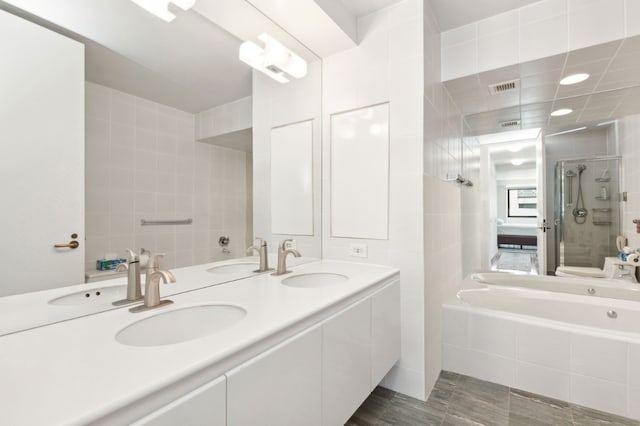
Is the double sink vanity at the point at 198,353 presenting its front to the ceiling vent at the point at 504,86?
no

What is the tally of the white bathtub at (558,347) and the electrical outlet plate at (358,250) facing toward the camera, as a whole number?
2

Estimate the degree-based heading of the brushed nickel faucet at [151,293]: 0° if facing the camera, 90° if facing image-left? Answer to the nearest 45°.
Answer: approximately 315°

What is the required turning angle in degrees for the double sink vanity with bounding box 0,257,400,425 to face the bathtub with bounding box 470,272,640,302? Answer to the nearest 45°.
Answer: approximately 45° to its left

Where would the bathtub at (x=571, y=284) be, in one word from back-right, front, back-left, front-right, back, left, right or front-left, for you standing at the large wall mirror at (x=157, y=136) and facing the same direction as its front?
front-left

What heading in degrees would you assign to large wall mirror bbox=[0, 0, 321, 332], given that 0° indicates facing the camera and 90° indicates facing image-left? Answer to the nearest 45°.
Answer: approximately 315°

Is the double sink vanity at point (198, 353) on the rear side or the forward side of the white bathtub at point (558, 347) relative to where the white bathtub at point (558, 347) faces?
on the forward side

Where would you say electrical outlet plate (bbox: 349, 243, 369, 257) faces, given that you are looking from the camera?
facing the viewer

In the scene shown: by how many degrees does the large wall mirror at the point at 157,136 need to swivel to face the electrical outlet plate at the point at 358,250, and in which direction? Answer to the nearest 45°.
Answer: approximately 45° to its left

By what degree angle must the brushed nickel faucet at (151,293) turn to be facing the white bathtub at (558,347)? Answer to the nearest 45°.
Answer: approximately 45° to its left

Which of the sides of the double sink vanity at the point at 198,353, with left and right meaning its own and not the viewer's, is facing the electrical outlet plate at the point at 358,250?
left

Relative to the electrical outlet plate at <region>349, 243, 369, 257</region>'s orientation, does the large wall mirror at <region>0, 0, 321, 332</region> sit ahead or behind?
ahead

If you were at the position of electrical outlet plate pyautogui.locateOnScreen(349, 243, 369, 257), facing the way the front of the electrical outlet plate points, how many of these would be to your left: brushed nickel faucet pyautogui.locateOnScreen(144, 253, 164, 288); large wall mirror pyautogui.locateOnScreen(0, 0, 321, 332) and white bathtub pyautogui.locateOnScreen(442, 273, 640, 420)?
1

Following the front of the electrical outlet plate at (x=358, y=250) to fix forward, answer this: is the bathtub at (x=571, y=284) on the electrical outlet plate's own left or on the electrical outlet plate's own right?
on the electrical outlet plate's own left

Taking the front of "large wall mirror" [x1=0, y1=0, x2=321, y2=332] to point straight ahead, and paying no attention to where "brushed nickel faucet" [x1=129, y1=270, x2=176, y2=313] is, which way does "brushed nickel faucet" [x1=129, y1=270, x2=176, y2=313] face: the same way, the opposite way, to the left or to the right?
the same way
